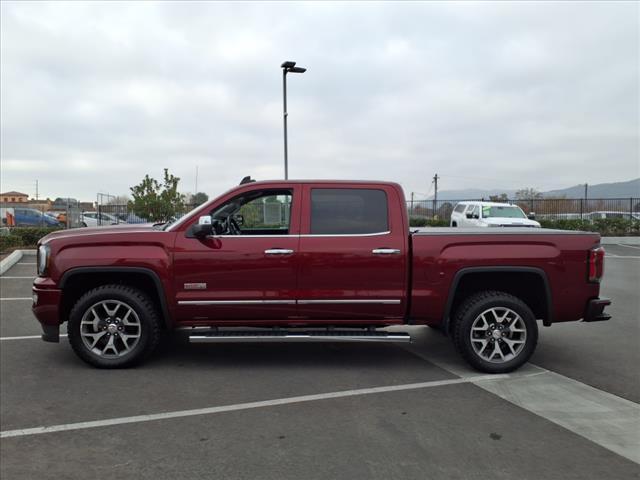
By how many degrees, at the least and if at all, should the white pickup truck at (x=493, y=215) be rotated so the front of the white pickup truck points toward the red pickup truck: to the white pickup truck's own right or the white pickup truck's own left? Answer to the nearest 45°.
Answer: approximately 45° to the white pickup truck's own right

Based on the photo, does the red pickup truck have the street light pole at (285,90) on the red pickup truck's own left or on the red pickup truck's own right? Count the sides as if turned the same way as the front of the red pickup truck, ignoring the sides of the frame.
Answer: on the red pickup truck's own right

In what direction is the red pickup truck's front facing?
to the viewer's left

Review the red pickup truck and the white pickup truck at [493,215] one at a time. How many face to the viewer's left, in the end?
1

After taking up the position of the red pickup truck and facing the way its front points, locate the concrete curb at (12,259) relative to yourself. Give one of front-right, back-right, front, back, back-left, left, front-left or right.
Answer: front-right

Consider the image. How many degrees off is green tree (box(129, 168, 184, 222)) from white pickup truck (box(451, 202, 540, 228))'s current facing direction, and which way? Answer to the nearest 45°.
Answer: approximately 135° to its right

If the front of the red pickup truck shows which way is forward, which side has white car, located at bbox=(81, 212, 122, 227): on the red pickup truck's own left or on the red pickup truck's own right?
on the red pickup truck's own right

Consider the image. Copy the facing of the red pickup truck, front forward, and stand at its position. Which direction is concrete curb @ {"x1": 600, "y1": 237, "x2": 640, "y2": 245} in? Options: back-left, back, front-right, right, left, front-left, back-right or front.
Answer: back-right

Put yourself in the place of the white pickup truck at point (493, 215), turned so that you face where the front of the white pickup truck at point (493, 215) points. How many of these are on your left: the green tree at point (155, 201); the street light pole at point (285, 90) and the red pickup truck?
0

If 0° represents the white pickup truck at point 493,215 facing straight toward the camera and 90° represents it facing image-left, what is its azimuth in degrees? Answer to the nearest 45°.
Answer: approximately 315°

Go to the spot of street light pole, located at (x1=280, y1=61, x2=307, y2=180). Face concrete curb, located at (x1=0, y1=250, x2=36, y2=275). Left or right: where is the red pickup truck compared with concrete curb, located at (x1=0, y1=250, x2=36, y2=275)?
left

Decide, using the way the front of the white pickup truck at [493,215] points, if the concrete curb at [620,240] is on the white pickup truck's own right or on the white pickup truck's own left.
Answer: on the white pickup truck's own left

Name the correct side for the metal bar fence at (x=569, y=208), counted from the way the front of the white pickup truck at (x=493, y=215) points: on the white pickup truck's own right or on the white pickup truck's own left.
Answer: on the white pickup truck's own left

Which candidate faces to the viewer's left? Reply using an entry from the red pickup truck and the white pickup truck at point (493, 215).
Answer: the red pickup truck

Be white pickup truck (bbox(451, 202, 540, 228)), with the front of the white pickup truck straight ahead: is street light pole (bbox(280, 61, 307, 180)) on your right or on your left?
on your right

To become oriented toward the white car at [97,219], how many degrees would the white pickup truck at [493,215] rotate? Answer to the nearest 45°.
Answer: approximately 135° to its right
